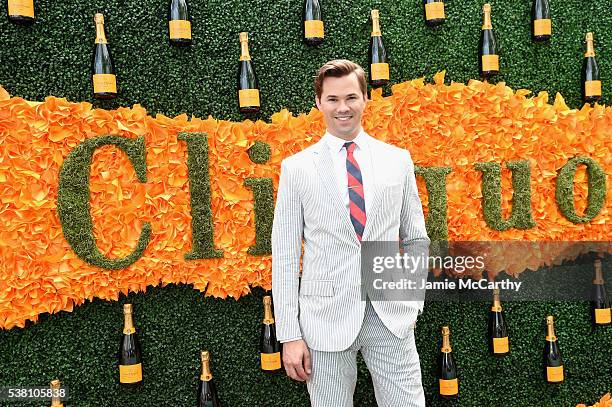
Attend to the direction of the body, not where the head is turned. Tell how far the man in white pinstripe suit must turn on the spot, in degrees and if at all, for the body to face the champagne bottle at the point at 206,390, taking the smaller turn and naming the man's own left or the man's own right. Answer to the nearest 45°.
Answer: approximately 135° to the man's own right

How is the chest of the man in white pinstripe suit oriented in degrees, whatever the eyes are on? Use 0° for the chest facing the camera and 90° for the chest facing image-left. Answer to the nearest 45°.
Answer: approximately 0°

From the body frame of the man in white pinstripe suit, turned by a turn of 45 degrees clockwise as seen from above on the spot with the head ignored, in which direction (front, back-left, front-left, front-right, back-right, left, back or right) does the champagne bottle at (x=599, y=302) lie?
back

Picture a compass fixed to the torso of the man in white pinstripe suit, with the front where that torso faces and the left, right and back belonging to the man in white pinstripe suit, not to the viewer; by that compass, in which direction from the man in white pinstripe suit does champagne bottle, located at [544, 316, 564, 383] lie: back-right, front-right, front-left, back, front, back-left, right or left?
back-left

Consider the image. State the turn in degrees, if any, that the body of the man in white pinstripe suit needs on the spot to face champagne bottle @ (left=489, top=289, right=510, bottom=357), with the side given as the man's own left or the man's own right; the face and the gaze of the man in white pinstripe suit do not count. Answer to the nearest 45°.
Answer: approximately 135° to the man's own left

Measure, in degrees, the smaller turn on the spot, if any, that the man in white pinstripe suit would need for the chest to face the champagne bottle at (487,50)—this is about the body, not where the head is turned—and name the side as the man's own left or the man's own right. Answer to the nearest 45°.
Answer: approximately 135° to the man's own left
